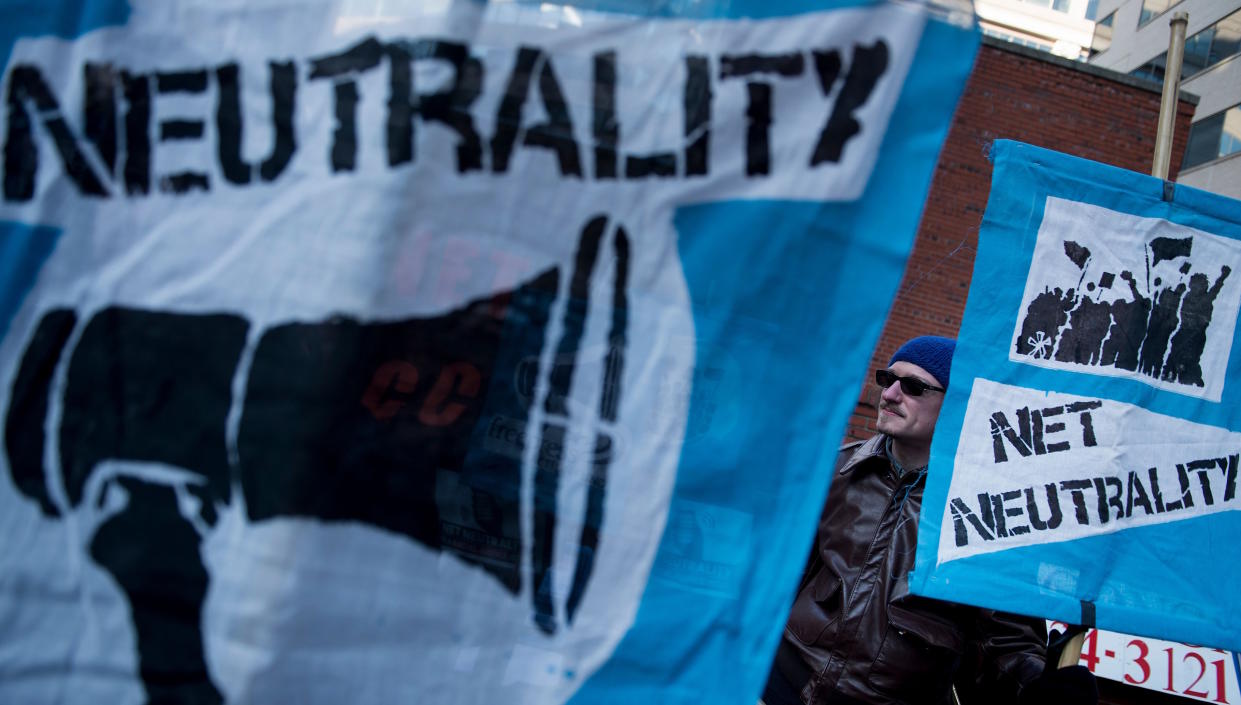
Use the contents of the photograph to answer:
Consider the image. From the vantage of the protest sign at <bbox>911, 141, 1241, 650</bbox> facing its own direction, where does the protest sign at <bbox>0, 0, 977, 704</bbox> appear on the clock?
the protest sign at <bbox>0, 0, 977, 704</bbox> is roughly at 1 o'clock from the protest sign at <bbox>911, 141, 1241, 650</bbox>.

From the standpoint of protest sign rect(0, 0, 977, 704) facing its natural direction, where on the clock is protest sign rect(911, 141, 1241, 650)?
protest sign rect(911, 141, 1241, 650) is roughly at 8 o'clock from protest sign rect(0, 0, 977, 704).

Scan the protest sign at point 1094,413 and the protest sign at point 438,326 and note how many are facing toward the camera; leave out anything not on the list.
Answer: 2

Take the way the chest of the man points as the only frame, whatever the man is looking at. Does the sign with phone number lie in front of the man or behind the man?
behind

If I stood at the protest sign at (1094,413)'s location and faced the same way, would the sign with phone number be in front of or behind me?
behind

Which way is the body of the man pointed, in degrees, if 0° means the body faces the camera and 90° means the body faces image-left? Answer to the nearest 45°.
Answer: approximately 45°

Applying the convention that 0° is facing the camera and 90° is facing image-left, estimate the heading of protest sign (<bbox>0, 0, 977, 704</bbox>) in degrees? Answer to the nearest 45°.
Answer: approximately 0°

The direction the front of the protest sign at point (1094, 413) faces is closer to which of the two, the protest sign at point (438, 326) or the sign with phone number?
the protest sign
